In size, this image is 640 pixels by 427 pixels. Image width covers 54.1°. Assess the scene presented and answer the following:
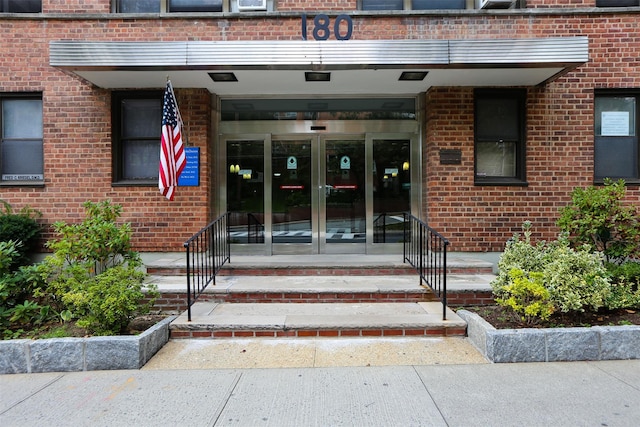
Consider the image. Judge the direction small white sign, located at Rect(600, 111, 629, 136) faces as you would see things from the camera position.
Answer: facing the viewer

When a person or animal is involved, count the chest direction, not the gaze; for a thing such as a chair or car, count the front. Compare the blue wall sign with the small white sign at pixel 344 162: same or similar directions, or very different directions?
same or similar directions

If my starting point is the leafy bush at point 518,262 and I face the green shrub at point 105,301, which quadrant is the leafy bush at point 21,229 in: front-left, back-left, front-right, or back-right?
front-right

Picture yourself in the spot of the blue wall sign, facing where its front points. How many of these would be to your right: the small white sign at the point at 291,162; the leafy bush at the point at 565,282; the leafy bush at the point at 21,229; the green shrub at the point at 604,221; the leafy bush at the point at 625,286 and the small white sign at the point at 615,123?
1

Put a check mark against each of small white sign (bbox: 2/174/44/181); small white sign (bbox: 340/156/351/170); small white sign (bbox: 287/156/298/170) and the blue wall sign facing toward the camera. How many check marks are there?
4

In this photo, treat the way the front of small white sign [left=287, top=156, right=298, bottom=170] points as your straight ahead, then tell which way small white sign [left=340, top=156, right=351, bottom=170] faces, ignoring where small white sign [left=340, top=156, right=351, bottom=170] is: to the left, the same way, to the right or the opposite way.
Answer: the same way

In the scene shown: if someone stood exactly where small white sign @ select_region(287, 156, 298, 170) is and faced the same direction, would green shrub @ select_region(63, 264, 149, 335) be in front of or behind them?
in front

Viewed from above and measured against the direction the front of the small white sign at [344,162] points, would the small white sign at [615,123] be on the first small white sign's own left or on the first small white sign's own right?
on the first small white sign's own left

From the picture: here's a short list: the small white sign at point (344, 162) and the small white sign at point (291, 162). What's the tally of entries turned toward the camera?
2

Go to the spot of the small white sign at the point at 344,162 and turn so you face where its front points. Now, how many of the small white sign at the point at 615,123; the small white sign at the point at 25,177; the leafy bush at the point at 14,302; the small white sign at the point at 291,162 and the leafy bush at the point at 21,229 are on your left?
1

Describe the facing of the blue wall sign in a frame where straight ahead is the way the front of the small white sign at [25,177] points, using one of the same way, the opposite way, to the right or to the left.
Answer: the same way

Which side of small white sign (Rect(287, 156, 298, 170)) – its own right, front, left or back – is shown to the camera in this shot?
front

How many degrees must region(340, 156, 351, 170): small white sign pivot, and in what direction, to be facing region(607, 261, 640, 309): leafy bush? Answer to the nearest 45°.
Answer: approximately 45° to its left

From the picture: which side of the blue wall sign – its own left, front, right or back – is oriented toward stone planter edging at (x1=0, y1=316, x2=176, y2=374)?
front

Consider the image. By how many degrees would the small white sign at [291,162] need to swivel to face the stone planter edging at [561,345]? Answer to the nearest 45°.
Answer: approximately 45° to its left
